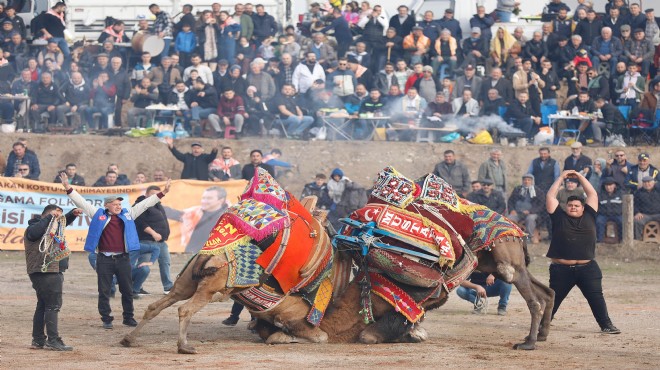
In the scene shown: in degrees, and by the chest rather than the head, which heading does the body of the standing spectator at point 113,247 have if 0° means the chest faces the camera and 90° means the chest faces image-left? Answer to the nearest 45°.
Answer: approximately 0°

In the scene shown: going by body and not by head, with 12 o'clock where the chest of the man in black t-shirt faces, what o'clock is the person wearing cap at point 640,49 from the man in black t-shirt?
The person wearing cap is roughly at 6 o'clock from the man in black t-shirt.

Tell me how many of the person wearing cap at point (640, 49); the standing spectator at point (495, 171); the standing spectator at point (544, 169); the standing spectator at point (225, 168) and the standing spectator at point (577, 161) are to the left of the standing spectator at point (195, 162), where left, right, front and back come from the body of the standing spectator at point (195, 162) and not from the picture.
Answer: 5

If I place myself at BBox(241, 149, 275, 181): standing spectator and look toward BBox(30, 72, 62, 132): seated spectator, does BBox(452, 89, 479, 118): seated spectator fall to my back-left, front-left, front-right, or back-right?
back-right

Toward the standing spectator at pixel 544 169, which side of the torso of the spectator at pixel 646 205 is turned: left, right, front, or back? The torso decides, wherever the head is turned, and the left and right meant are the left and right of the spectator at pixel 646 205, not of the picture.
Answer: right

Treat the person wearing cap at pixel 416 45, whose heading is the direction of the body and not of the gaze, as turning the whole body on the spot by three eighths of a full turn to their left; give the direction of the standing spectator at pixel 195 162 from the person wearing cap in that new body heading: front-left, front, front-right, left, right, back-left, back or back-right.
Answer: back

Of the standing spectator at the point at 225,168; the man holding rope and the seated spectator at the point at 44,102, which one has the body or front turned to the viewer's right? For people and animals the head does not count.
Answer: the man holding rope

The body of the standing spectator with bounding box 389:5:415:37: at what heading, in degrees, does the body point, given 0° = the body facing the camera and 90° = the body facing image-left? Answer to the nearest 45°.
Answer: approximately 0°

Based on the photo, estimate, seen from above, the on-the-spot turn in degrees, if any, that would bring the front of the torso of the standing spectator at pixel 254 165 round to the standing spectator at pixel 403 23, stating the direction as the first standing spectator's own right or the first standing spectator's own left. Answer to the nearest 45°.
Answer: approximately 135° to the first standing spectator's own left

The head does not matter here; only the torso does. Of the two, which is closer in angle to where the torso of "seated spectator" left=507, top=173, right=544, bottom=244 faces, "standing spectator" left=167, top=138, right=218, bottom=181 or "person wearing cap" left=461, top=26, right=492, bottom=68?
the standing spectator
